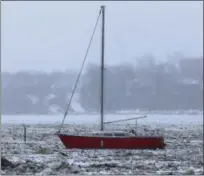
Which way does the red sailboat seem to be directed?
to the viewer's left
